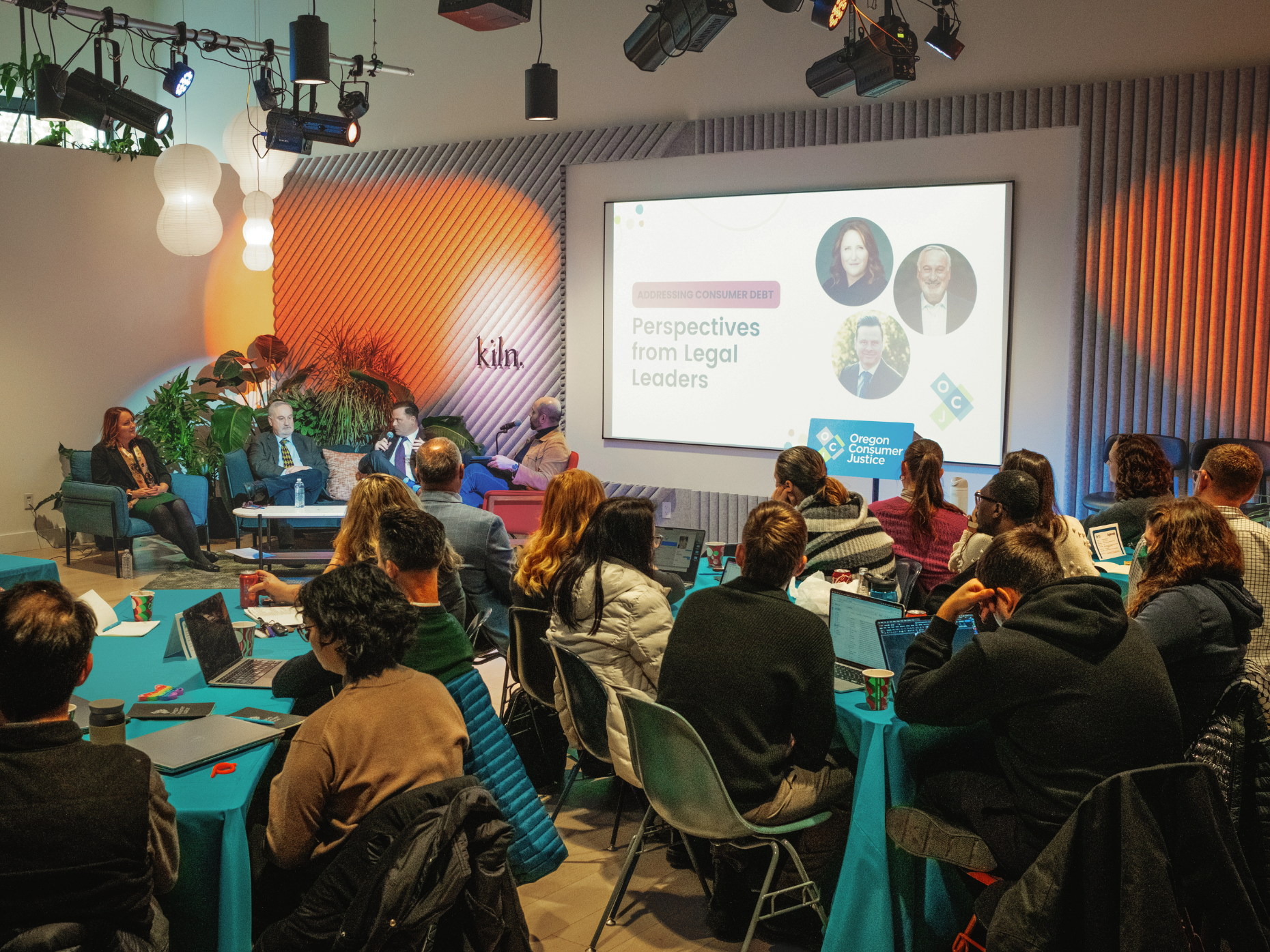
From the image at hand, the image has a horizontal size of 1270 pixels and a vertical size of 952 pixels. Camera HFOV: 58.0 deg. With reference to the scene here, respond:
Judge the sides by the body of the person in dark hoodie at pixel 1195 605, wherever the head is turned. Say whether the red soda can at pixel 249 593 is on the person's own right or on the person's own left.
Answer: on the person's own left

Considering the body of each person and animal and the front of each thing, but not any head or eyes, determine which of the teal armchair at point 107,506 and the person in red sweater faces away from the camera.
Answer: the person in red sweater

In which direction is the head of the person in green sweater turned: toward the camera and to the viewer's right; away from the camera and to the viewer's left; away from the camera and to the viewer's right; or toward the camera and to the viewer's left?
away from the camera and to the viewer's left

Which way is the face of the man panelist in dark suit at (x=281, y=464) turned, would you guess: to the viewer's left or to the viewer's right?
to the viewer's right

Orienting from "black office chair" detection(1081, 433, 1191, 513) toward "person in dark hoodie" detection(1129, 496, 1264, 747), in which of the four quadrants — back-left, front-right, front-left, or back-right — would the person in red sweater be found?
front-right

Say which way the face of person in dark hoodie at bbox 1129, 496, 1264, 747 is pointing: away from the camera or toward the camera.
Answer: away from the camera

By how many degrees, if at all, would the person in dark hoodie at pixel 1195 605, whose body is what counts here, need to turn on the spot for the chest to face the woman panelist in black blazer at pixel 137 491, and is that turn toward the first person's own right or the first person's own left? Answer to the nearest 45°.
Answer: approximately 45° to the first person's own left

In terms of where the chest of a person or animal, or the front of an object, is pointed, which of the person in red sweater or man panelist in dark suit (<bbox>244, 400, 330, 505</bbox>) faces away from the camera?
the person in red sweater

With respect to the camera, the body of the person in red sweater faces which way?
away from the camera

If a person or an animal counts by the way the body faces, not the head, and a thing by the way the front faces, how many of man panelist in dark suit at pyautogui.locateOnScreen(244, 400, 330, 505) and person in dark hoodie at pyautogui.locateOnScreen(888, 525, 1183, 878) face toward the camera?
1

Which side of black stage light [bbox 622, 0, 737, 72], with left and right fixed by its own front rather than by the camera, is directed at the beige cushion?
front

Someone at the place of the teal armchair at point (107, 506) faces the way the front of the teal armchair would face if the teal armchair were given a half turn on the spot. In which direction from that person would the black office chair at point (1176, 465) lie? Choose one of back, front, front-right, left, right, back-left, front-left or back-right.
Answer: back

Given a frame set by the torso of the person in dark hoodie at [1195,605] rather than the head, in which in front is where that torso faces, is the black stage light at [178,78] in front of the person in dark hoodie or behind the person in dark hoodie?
in front

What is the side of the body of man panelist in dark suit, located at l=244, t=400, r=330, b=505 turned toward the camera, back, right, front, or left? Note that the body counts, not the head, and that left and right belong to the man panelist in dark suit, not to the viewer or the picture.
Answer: front

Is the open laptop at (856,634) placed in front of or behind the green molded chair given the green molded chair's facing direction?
in front

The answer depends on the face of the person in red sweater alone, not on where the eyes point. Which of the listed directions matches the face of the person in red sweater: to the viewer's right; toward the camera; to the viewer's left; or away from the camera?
away from the camera

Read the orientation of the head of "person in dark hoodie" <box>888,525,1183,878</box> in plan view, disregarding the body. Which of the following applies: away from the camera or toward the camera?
away from the camera

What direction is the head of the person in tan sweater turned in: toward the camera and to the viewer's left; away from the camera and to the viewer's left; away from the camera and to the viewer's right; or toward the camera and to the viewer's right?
away from the camera and to the viewer's left
